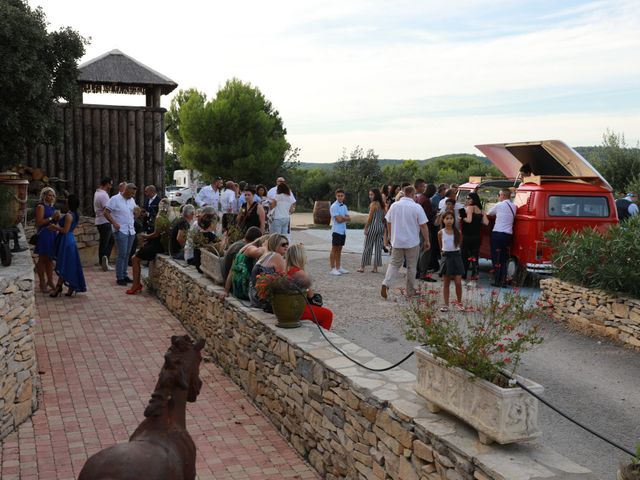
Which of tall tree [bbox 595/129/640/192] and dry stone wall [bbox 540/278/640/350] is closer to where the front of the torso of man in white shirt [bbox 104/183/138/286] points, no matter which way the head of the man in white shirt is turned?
the dry stone wall

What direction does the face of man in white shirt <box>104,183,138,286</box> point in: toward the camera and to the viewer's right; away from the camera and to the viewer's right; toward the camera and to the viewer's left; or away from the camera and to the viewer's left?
toward the camera and to the viewer's right

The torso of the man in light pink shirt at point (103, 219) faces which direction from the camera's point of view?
to the viewer's right

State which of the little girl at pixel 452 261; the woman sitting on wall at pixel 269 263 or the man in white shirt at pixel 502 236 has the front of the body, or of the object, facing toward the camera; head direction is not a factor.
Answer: the little girl

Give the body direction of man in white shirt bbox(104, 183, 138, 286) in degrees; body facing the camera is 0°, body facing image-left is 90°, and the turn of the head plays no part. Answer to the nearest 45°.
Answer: approximately 315°

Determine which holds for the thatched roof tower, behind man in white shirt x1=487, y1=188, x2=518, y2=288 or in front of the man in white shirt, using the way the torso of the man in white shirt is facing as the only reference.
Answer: in front

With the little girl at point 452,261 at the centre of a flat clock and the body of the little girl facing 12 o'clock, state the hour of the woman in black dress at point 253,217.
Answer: The woman in black dress is roughly at 4 o'clock from the little girl.

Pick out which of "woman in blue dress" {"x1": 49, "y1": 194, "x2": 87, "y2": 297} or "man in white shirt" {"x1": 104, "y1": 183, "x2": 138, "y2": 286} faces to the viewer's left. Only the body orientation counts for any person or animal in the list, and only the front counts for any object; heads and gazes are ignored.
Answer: the woman in blue dress

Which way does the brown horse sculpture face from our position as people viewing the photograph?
facing away from the viewer and to the right of the viewer

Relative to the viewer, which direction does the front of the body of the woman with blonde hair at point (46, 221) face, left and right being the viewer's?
facing the viewer and to the right of the viewer

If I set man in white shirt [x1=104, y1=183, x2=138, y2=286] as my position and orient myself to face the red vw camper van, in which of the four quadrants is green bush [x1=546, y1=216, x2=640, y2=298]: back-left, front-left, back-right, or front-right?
front-right

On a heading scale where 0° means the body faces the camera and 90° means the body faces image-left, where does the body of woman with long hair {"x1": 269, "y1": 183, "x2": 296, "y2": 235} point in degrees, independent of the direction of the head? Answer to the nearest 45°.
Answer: approximately 180°

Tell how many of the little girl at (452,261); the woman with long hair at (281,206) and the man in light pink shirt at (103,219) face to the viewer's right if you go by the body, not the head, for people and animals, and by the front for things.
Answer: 1

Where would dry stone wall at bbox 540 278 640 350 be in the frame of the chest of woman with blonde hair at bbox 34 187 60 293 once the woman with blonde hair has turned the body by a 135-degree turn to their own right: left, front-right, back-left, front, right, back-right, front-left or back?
back-left

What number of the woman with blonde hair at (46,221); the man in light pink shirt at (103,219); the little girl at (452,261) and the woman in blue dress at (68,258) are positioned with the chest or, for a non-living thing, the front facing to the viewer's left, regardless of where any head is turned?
1

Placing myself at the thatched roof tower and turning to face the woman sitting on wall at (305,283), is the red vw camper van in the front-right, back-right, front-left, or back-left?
front-left
